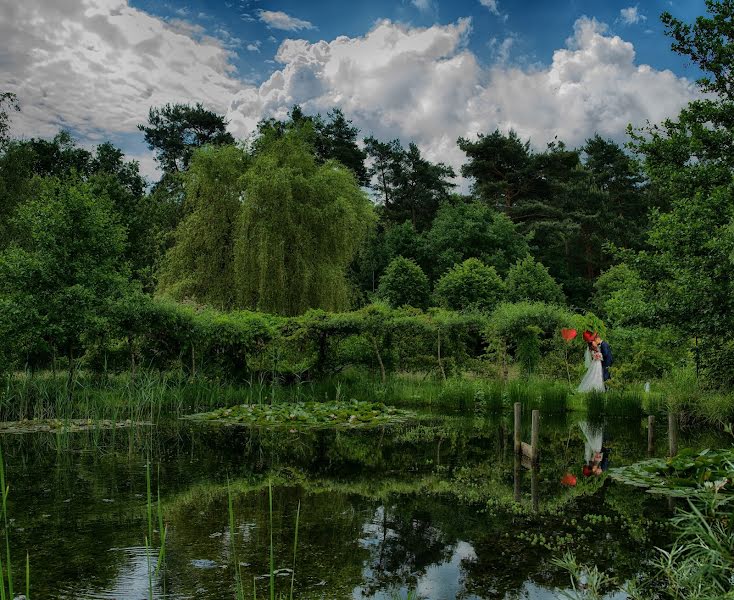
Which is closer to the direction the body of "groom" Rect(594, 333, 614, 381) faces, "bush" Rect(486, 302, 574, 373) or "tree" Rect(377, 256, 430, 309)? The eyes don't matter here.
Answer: the bush

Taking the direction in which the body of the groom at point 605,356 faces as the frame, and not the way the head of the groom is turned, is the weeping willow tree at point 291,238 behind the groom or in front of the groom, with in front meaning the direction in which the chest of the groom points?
in front

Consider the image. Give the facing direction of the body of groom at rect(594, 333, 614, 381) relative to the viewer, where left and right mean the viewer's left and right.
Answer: facing to the left of the viewer

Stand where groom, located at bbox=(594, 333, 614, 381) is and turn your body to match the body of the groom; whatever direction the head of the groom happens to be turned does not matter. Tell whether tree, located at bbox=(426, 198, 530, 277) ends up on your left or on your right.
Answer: on your right

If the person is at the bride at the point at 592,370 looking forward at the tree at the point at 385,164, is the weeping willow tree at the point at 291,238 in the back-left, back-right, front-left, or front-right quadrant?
front-left

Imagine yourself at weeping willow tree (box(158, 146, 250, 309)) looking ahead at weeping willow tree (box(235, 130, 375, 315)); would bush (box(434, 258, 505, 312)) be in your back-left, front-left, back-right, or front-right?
front-left
